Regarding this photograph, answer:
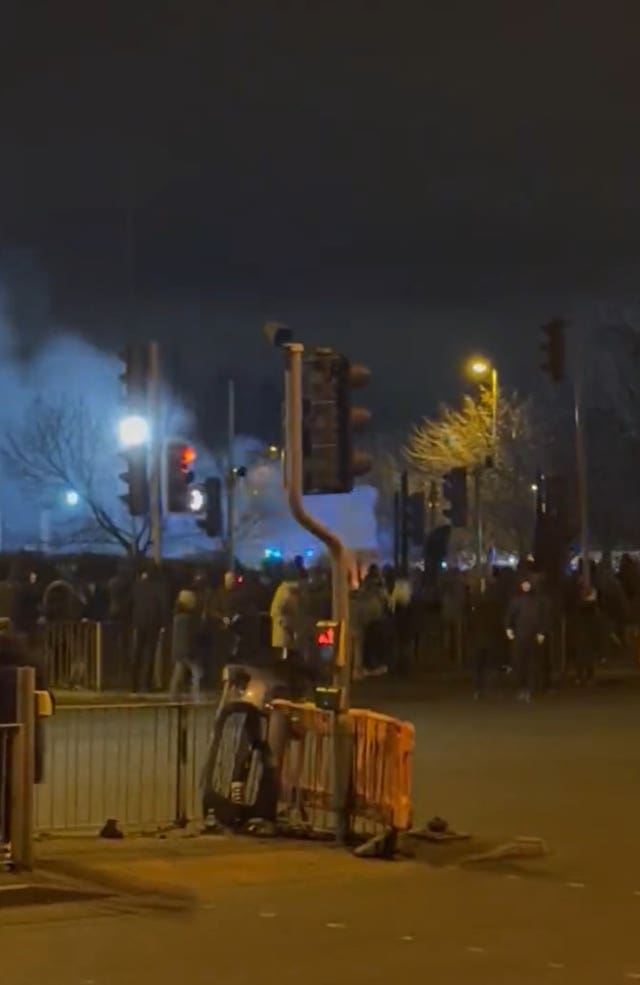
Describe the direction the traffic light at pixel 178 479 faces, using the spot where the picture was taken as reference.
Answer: facing the viewer and to the right of the viewer

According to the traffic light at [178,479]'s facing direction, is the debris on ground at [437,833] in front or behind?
in front

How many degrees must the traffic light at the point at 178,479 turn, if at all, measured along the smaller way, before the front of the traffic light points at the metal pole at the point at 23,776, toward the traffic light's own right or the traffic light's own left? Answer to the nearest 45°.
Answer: approximately 45° to the traffic light's own right

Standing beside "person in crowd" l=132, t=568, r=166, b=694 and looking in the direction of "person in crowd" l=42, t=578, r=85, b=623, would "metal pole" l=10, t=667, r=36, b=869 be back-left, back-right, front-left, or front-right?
back-left

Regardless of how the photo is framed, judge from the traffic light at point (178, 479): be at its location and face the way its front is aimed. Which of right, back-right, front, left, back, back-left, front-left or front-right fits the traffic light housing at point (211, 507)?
back-left
